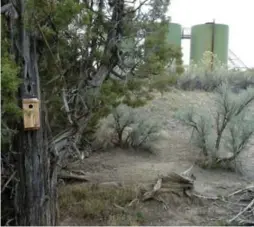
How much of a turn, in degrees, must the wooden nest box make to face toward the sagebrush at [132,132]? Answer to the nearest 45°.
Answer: approximately 135° to its left

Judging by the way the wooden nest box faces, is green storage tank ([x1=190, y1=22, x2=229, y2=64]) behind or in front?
behind

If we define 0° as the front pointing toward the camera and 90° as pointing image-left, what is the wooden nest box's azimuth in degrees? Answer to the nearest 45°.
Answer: approximately 0°

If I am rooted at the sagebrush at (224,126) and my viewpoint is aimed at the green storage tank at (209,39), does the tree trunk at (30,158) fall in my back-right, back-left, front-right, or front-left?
back-left

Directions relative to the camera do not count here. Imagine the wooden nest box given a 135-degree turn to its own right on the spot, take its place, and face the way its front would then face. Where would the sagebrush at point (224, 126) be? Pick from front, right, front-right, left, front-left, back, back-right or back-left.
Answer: right
